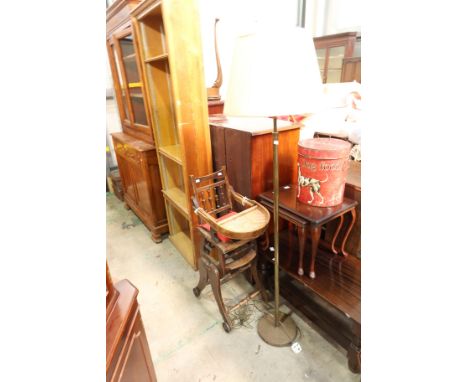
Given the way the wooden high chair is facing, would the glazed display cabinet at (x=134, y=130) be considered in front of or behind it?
behind

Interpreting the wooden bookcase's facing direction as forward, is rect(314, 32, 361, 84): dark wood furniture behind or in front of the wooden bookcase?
behind

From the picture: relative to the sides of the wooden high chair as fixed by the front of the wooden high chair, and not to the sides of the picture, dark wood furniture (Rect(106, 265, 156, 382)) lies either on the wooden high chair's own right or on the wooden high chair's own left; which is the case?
on the wooden high chair's own right

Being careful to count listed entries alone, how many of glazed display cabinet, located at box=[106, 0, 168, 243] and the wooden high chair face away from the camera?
0

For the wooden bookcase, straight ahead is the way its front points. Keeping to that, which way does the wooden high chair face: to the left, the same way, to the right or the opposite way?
to the left

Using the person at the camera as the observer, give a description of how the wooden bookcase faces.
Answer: facing the viewer and to the left of the viewer

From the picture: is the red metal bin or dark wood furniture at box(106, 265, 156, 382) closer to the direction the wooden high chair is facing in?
the red metal bin

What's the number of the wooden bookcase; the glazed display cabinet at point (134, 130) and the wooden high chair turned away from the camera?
0

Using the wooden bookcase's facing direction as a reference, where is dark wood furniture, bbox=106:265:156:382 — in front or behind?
in front

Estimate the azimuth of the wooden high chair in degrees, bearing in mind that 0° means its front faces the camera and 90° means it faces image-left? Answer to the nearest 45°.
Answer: approximately 315°
